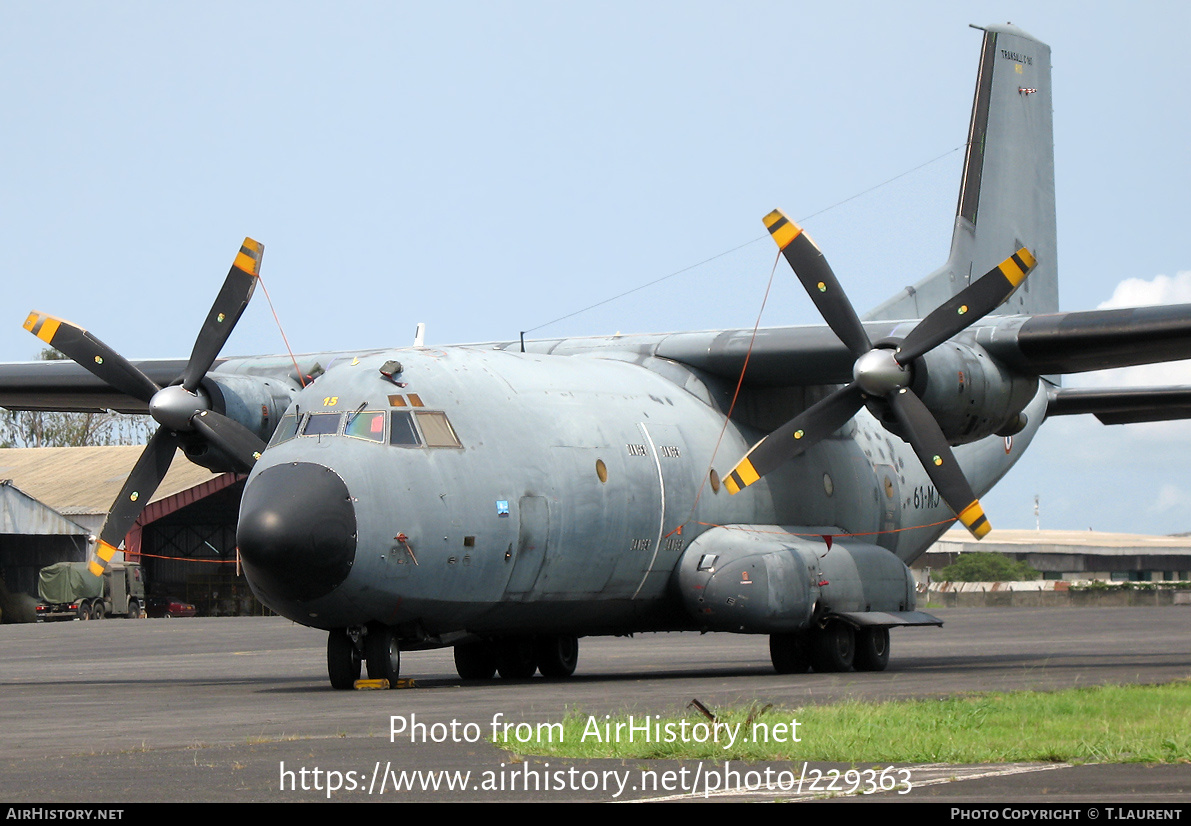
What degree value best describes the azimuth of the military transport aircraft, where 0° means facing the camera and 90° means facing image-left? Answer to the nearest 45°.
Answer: approximately 45°
